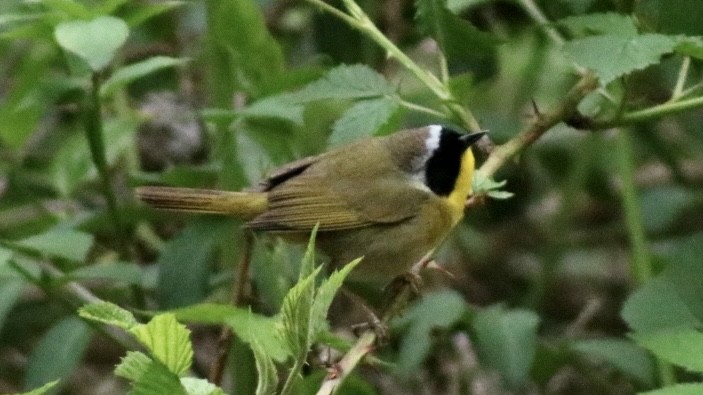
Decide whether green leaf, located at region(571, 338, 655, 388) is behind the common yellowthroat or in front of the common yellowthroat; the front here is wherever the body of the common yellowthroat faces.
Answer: in front

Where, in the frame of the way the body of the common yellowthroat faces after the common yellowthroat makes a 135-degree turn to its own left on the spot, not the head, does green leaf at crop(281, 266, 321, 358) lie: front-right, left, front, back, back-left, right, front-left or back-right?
back-left

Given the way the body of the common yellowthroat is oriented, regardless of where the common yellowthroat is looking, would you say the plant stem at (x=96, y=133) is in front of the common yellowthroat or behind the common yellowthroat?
behind

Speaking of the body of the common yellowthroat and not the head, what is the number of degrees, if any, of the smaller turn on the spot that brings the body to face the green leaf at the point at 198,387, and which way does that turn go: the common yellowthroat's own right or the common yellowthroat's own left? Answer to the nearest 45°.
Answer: approximately 90° to the common yellowthroat's own right

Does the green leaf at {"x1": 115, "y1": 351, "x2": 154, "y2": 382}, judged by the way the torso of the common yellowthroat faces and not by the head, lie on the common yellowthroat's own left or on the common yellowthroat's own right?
on the common yellowthroat's own right

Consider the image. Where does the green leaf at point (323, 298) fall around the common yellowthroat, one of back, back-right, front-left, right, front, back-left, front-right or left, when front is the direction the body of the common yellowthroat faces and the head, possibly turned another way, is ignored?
right

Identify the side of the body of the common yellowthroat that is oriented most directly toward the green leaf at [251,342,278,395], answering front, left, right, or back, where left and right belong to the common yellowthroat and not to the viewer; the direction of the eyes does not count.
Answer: right

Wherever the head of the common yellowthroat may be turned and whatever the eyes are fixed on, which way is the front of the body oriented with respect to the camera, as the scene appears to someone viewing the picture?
to the viewer's right

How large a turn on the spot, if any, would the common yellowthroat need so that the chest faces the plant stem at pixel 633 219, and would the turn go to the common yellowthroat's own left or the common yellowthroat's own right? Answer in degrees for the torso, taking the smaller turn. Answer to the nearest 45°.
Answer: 0° — it already faces it
